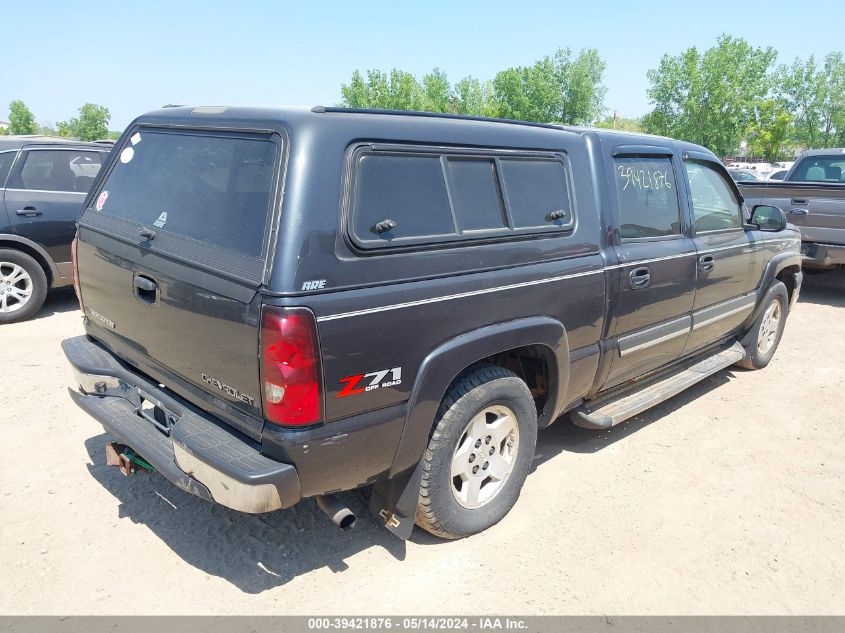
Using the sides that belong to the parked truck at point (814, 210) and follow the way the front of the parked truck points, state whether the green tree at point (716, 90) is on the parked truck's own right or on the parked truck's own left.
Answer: on the parked truck's own left

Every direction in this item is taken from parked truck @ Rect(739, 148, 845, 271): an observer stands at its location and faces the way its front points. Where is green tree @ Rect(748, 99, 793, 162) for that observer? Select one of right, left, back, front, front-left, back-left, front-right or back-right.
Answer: front-left

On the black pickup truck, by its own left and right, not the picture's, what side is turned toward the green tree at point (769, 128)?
front

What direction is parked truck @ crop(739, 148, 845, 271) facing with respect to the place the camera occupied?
facing away from the viewer and to the right of the viewer

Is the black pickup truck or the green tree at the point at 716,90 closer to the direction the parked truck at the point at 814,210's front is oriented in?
the green tree

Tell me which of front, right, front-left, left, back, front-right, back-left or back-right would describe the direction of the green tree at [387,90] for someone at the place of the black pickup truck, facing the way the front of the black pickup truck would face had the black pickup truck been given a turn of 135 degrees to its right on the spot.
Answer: back

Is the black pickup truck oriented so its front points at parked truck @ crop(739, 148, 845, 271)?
yes

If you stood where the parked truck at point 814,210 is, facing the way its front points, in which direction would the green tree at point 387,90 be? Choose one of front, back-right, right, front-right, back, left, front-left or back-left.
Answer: left

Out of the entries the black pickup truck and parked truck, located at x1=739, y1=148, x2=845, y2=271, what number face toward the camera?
0

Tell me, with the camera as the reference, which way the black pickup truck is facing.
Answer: facing away from the viewer and to the right of the viewer

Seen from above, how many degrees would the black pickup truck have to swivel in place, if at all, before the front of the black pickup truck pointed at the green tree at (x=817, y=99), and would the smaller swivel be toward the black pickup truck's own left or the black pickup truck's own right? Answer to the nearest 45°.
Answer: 0° — it already faces it

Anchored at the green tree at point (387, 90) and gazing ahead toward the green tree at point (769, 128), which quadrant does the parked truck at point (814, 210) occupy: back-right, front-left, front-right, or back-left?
front-right
